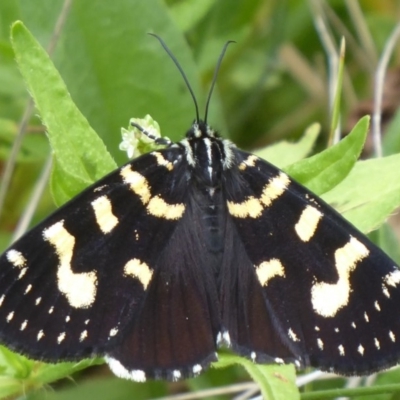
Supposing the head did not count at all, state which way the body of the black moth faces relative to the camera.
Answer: away from the camera
